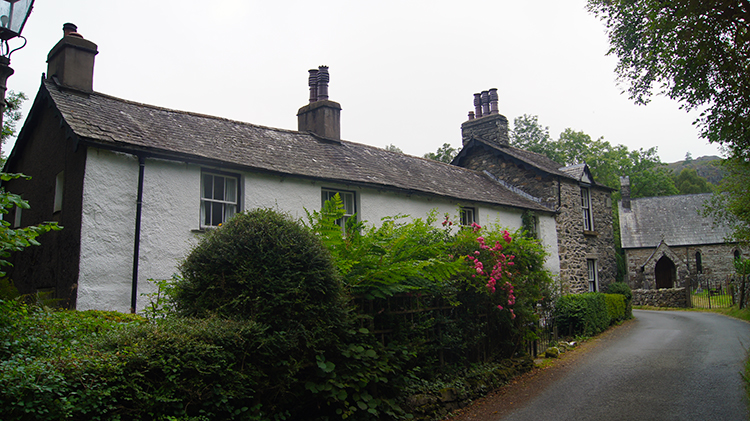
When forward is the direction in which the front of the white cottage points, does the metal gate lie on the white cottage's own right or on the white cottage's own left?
on the white cottage's own left

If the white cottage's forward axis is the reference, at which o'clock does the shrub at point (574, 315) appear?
The shrub is roughly at 10 o'clock from the white cottage.

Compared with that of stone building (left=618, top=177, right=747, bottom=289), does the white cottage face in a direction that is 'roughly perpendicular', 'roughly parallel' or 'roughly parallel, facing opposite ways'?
roughly perpendicular

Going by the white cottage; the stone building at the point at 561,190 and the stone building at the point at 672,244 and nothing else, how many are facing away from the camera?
0

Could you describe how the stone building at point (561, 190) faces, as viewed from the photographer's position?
facing the viewer and to the right of the viewer

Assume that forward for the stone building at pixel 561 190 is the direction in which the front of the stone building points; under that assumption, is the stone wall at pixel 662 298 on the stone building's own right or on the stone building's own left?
on the stone building's own left

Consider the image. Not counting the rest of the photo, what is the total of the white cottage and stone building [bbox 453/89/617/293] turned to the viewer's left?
0

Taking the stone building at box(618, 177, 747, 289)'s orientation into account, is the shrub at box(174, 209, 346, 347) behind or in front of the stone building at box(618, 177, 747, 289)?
in front

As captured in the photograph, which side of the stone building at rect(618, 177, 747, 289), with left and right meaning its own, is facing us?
front

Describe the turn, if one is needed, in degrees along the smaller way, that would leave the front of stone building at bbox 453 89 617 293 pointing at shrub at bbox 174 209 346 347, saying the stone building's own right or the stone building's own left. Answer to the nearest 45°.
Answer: approximately 45° to the stone building's own right

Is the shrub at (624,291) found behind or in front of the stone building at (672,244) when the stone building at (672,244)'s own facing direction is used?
in front

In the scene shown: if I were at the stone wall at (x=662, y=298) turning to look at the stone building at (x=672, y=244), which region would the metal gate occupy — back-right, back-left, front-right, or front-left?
front-right

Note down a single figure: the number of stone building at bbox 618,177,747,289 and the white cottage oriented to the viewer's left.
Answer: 0

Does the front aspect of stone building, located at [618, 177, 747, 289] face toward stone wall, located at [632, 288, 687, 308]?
yes

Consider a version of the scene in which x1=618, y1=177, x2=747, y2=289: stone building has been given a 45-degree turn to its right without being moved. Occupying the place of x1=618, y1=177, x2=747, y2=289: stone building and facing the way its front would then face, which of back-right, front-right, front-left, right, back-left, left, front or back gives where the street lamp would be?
front-left

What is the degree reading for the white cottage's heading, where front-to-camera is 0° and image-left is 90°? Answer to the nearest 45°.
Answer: approximately 315°

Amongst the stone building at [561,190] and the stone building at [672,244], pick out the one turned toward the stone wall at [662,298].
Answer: the stone building at [672,244]
